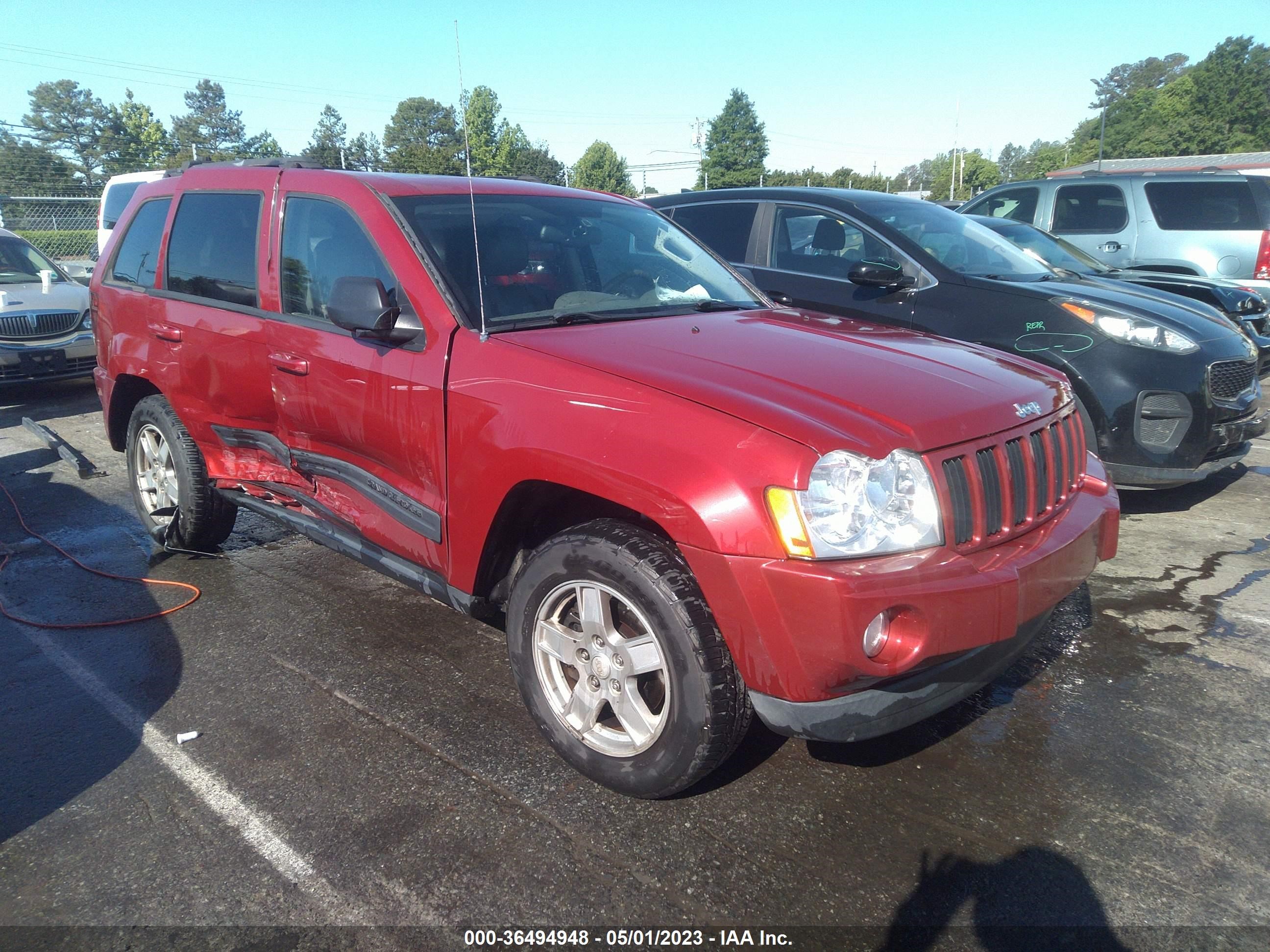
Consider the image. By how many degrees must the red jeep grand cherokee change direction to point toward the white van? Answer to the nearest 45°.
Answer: approximately 180°

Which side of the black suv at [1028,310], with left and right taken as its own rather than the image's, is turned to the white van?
back

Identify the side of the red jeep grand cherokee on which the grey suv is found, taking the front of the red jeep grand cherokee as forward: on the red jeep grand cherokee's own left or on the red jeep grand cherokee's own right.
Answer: on the red jeep grand cherokee's own left

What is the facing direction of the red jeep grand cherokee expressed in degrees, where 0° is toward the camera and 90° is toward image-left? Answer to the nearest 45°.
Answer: approximately 315°

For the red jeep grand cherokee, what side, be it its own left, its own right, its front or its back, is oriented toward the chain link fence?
back

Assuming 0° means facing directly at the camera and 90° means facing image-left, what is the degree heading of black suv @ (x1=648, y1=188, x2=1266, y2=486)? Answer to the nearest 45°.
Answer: approximately 315°

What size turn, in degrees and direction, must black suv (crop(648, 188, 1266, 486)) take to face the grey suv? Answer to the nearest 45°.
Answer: approximately 135° to its left

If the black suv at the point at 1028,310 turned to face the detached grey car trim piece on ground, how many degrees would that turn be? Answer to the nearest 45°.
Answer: approximately 135° to its right

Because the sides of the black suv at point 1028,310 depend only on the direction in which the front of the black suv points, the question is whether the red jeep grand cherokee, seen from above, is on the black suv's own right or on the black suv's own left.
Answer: on the black suv's own right

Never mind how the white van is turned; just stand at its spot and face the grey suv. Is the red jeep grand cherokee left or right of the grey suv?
right

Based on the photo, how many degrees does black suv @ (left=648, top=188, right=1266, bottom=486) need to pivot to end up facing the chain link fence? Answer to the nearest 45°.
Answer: approximately 180°

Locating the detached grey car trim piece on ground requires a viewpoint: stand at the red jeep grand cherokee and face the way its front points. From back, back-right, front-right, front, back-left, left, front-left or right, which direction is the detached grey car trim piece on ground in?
back

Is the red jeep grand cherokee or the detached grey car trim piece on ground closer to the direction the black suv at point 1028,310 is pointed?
the red jeep grand cherokee
